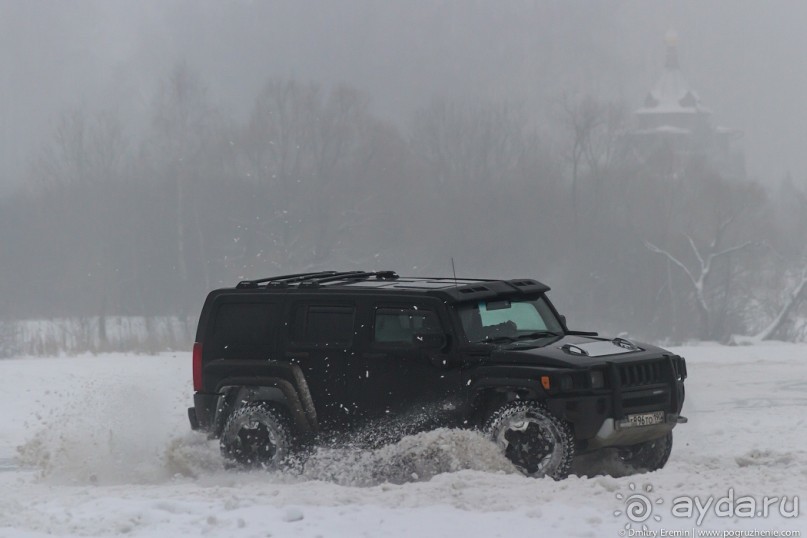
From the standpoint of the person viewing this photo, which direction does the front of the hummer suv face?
facing the viewer and to the right of the viewer
